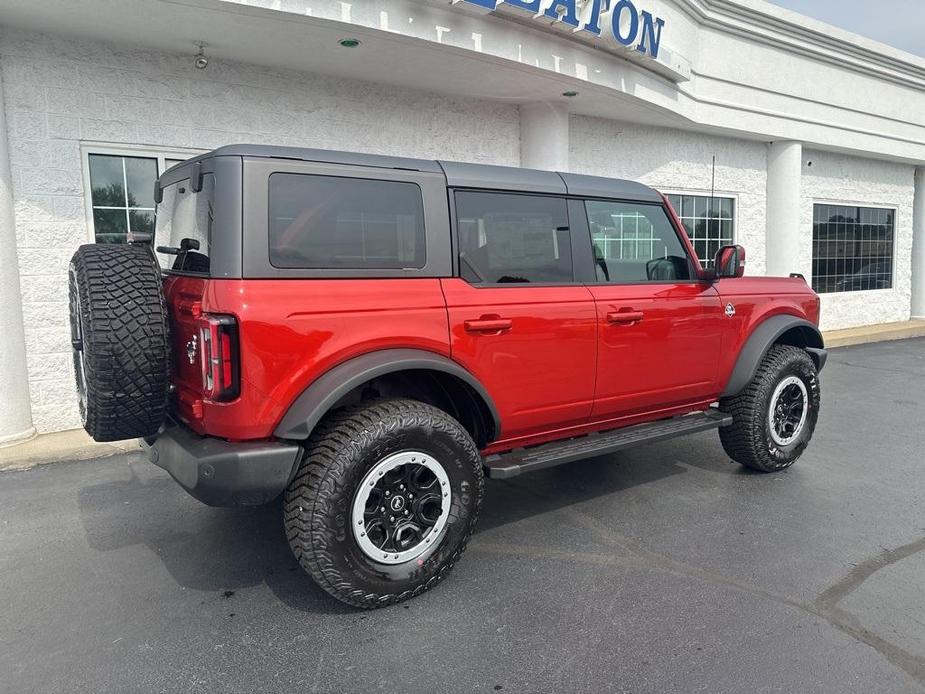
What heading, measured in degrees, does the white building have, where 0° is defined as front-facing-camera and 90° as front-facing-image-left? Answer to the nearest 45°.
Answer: approximately 315°

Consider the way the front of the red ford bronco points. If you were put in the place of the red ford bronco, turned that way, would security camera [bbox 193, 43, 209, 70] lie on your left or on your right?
on your left

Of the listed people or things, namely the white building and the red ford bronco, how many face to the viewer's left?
0

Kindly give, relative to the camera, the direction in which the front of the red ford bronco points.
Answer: facing away from the viewer and to the right of the viewer
